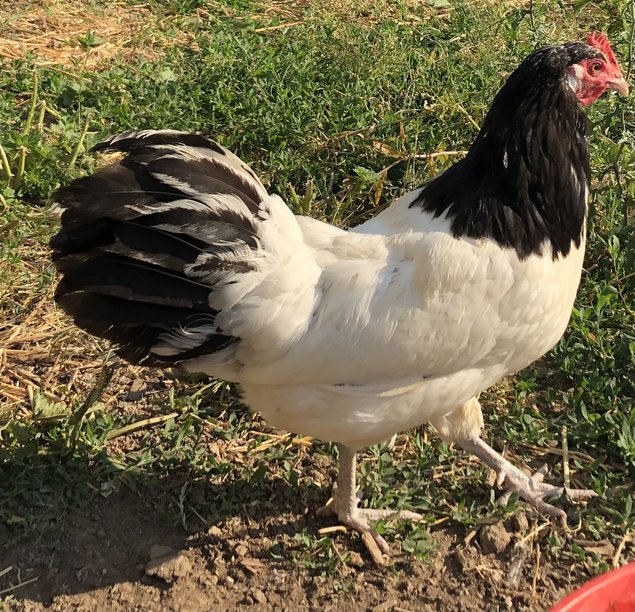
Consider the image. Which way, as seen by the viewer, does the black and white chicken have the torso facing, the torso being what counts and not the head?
to the viewer's right

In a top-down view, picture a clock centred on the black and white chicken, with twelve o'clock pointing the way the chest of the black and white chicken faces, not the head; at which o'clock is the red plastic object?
The red plastic object is roughly at 1 o'clock from the black and white chicken.
